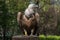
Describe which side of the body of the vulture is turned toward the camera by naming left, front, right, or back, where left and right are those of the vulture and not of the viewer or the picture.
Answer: front
